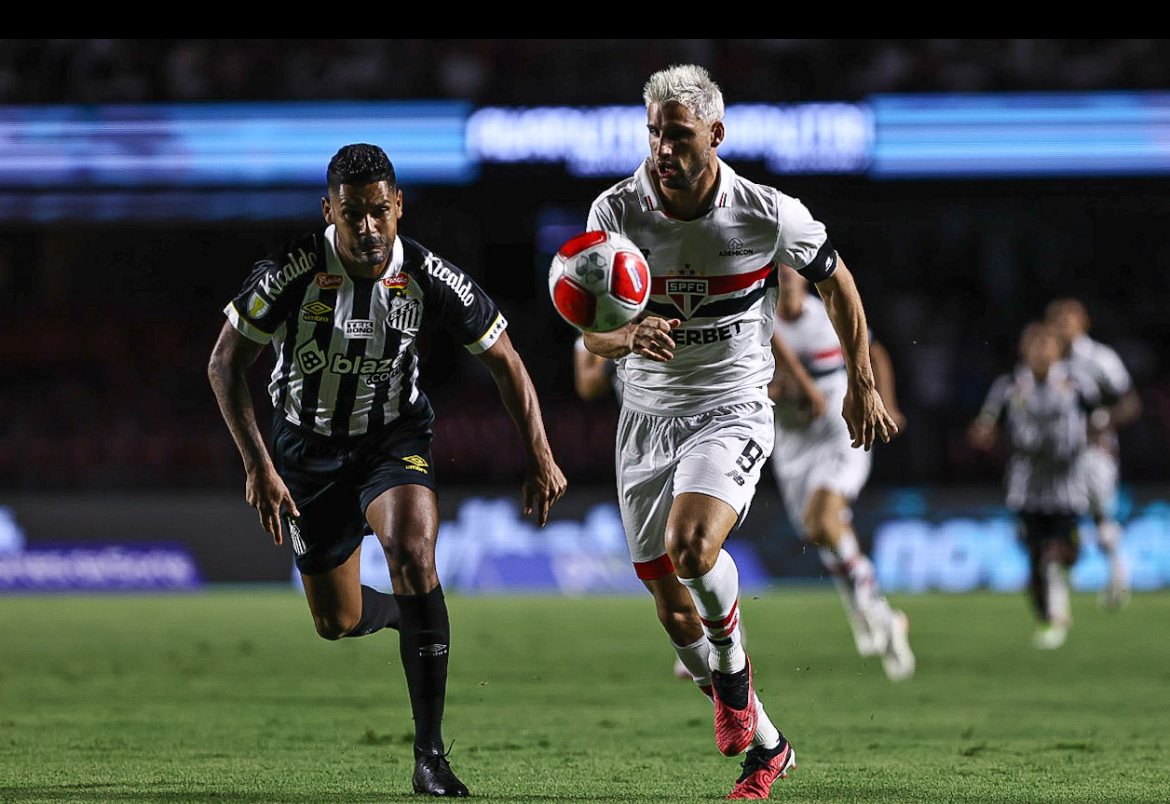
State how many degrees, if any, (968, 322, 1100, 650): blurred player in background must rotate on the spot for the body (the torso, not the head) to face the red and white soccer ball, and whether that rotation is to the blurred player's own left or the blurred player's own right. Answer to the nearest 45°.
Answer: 0° — they already face it

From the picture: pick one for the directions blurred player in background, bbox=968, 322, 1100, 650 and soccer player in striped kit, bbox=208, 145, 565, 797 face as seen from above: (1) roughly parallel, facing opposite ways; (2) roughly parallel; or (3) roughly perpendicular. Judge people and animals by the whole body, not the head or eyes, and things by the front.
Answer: roughly parallel

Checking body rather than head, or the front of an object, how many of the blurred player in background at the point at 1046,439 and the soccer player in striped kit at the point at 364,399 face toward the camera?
2

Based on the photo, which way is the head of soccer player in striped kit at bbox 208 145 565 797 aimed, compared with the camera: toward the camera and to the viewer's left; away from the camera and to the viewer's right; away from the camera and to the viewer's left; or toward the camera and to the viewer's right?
toward the camera and to the viewer's right

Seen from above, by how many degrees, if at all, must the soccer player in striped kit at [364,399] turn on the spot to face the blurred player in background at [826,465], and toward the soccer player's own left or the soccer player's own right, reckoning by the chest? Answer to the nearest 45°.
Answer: approximately 135° to the soccer player's own left

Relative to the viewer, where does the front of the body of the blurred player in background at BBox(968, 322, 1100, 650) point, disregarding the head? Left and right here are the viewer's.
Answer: facing the viewer

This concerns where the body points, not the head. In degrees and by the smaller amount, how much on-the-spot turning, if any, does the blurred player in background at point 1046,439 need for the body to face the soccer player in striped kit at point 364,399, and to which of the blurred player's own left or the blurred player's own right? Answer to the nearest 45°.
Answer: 0° — they already face them

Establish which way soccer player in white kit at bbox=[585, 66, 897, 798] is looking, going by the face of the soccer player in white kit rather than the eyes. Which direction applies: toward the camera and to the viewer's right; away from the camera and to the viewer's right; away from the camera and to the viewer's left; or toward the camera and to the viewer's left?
toward the camera and to the viewer's left

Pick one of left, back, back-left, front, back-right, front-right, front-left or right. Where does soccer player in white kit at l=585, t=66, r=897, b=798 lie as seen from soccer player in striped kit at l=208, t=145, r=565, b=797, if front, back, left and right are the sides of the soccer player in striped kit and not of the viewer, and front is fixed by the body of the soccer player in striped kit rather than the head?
left

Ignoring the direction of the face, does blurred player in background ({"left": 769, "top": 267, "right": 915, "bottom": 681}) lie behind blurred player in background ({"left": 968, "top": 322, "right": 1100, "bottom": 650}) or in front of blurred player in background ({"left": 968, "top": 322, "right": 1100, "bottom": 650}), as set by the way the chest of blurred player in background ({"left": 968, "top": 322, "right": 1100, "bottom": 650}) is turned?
in front

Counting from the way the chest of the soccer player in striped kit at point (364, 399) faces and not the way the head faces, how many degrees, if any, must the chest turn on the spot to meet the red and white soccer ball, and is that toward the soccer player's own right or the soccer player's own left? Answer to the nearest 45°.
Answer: approximately 45° to the soccer player's own left

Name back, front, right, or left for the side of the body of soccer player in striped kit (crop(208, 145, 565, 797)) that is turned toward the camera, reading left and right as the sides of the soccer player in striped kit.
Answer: front
